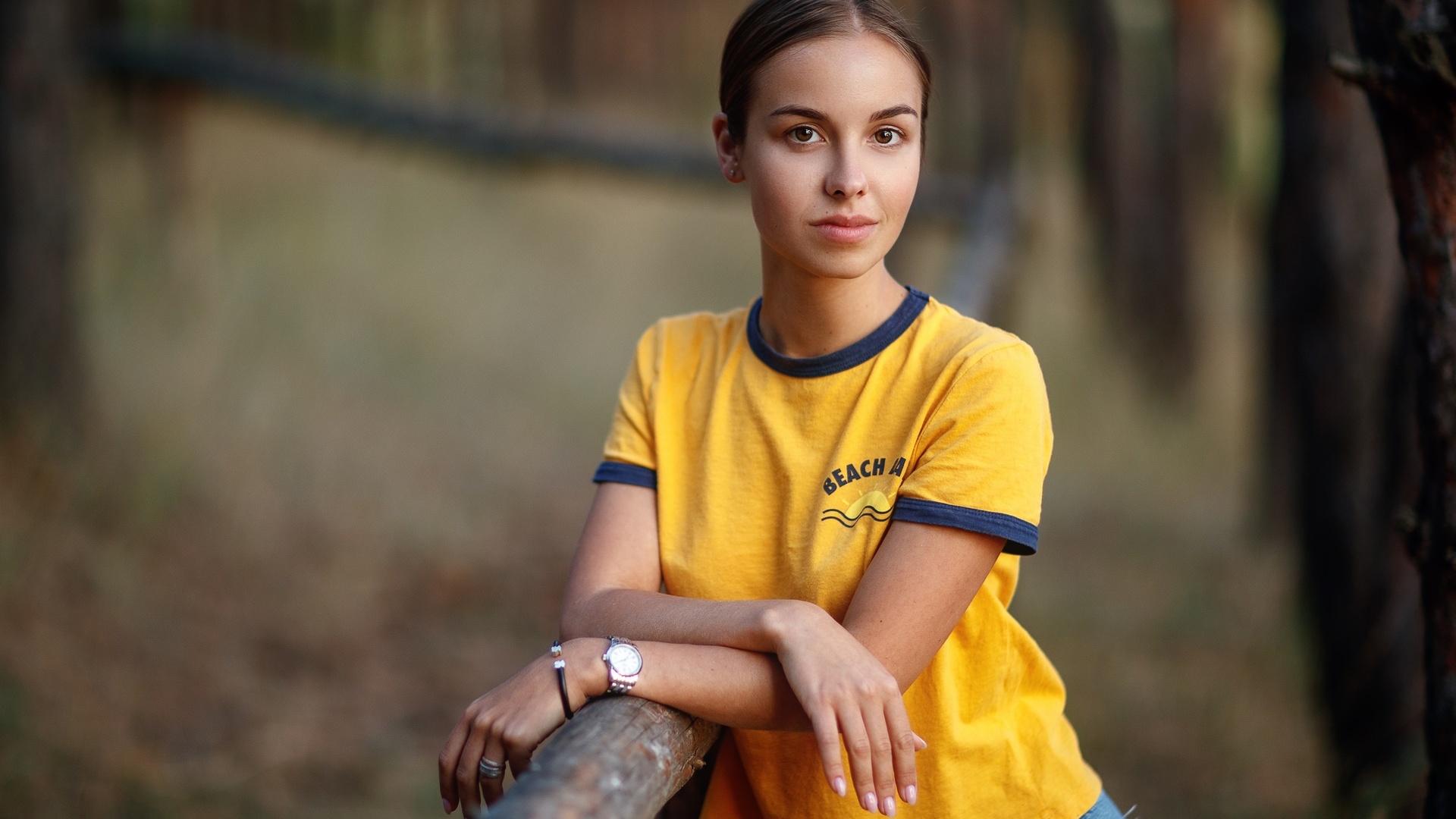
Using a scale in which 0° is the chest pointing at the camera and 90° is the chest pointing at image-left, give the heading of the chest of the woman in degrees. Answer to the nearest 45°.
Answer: approximately 0°

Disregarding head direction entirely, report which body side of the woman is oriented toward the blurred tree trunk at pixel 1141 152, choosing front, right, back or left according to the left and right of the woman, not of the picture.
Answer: back

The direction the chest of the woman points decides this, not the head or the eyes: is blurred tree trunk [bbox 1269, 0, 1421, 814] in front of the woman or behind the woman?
behind

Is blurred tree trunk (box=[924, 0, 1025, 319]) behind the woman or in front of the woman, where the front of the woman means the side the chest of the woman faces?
behind

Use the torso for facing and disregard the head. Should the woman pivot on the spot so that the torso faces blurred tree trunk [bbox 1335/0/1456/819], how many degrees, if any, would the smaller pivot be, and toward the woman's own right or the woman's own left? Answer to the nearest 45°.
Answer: approximately 135° to the woman's own left

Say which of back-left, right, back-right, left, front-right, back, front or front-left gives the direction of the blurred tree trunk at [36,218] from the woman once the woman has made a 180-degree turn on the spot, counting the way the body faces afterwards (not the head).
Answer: front-left
